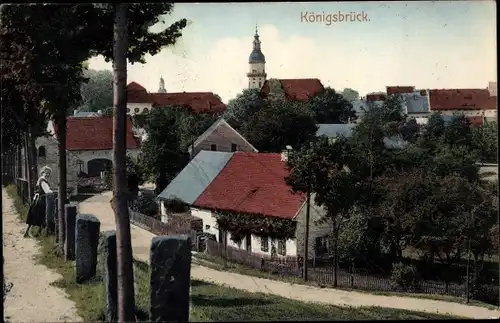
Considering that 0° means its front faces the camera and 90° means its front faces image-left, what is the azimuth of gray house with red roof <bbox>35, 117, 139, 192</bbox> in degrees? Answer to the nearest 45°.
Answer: approximately 0°

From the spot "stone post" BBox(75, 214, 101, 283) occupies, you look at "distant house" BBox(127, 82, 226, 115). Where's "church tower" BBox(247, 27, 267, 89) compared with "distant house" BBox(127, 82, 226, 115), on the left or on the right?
right

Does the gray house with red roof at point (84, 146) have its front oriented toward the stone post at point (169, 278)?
yes

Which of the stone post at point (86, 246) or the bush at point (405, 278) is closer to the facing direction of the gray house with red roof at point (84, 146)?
the stone post

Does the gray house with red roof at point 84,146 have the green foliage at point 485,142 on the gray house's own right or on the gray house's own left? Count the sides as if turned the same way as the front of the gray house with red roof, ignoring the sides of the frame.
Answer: on the gray house's own left
